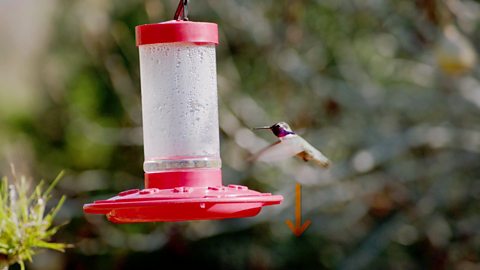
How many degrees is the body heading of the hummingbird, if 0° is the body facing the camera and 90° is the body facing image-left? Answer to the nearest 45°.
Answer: approximately 90°

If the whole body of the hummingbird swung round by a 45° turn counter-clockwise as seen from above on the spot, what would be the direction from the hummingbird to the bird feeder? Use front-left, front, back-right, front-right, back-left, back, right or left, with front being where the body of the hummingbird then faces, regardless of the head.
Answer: front
